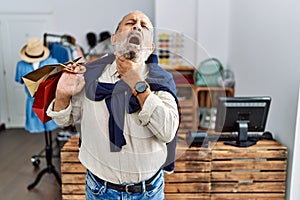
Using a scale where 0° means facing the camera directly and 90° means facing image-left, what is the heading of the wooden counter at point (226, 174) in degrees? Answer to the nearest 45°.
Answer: approximately 0°

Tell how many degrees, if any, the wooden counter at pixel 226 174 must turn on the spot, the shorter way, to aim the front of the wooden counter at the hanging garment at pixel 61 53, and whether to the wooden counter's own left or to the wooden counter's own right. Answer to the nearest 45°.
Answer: approximately 135° to the wooden counter's own right
